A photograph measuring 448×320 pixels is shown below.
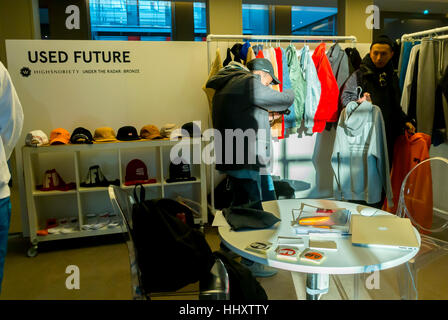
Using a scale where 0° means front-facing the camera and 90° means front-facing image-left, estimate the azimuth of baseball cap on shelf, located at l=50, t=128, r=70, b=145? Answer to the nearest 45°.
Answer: approximately 0°

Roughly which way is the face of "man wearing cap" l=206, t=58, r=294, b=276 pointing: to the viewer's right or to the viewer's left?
to the viewer's right
